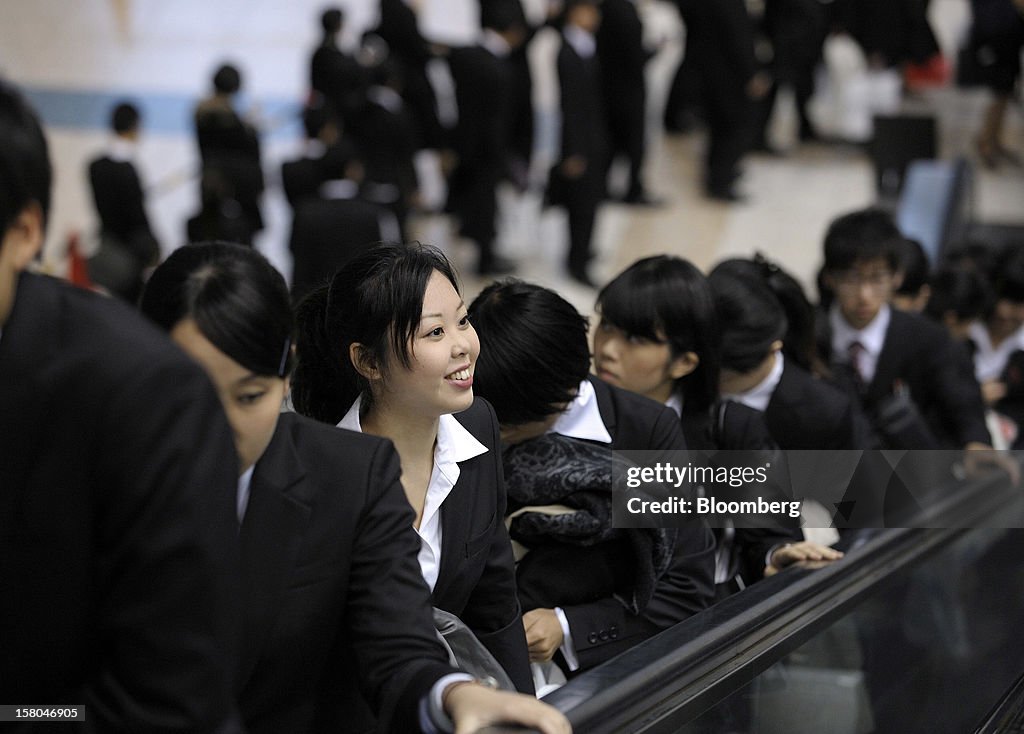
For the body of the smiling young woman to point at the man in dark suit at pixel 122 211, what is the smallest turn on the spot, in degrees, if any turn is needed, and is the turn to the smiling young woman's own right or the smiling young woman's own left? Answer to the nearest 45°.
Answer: approximately 135° to the smiling young woman's own left

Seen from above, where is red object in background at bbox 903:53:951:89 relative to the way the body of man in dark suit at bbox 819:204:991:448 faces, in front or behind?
behind

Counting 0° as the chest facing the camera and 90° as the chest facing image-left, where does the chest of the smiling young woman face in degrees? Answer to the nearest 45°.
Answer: approximately 315°

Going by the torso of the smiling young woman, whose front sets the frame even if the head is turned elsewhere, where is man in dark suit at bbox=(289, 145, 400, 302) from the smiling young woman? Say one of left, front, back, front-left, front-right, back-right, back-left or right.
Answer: back-left

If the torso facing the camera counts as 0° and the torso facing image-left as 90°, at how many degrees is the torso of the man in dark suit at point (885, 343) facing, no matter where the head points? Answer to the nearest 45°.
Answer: approximately 45°

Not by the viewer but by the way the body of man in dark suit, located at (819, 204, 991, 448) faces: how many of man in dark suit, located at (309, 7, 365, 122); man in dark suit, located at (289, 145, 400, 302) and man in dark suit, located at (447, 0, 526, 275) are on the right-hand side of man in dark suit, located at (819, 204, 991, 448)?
3
